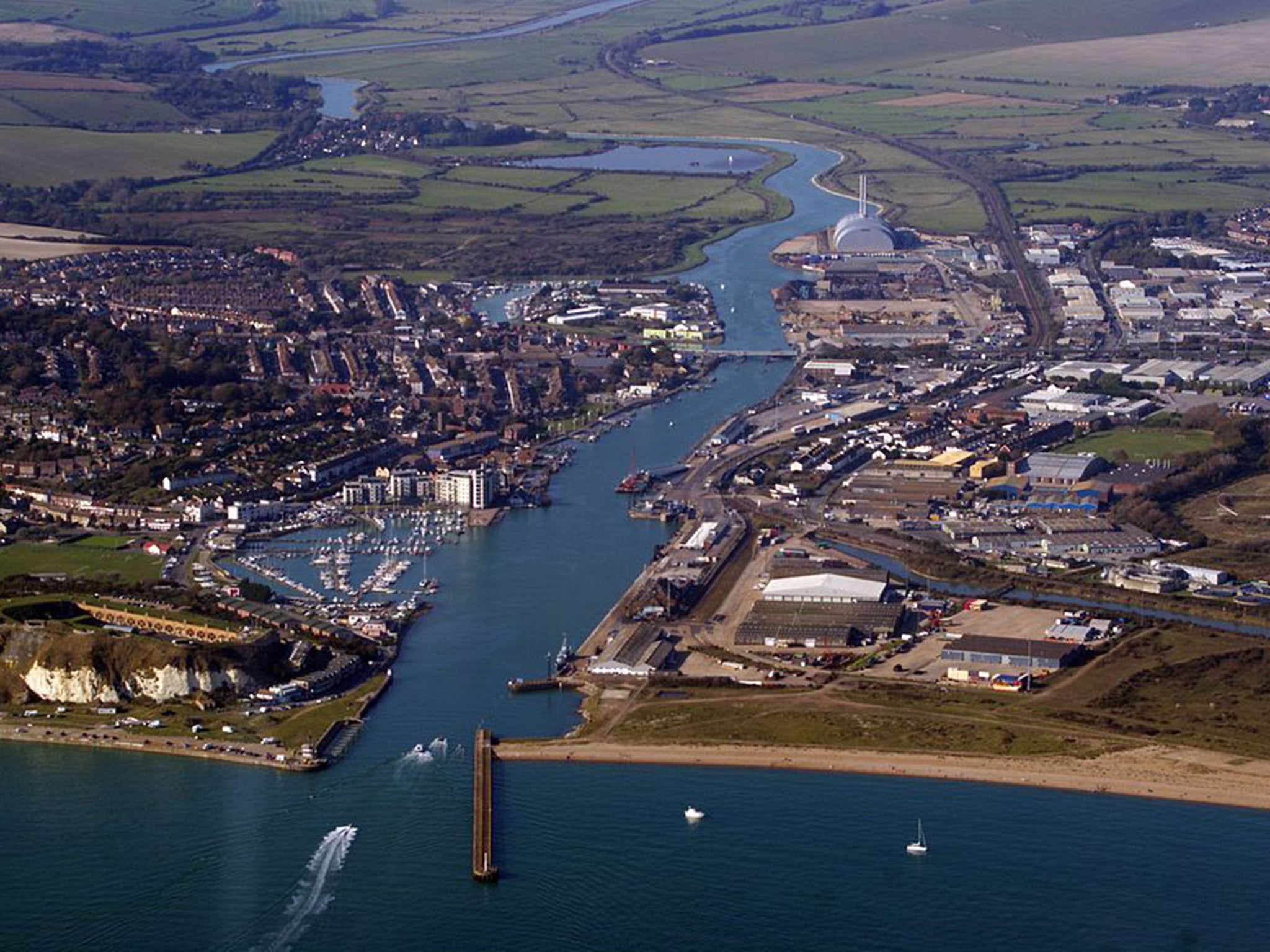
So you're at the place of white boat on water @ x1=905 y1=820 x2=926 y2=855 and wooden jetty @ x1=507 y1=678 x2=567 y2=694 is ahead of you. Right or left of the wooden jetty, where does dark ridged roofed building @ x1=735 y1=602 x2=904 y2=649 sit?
right

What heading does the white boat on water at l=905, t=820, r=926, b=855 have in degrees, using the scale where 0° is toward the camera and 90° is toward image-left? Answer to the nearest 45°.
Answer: approximately 270°

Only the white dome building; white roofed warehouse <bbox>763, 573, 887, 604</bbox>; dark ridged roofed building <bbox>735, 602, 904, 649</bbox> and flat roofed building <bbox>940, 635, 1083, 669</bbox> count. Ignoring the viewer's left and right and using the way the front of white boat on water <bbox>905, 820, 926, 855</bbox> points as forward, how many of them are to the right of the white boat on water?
0

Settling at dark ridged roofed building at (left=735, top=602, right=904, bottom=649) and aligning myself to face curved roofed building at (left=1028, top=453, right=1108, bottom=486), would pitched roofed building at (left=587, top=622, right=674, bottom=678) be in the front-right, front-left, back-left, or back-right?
back-left

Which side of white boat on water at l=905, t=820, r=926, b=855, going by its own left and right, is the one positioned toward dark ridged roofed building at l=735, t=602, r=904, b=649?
left

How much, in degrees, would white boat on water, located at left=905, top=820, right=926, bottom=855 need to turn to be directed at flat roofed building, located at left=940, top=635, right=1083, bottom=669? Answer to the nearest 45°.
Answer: approximately 90° to its left

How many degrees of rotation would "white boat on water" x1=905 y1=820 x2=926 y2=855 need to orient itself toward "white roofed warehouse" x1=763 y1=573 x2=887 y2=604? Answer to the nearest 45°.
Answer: approximately 90° to its left
